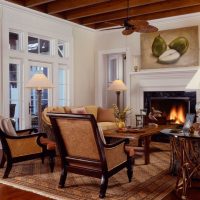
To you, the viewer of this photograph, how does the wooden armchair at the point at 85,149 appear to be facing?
facing away from the viewer and to the right of the viewer

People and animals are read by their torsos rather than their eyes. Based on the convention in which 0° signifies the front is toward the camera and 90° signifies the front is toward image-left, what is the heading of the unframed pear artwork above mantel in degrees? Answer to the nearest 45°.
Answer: approximately 45°

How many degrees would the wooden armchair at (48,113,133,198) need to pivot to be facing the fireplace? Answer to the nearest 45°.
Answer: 0° — it already faces it

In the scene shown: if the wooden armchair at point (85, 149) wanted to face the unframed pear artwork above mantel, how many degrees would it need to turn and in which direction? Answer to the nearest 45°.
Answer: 0° — it already faces it

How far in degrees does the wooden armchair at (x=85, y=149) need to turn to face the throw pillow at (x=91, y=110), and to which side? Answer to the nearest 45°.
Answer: approximately 45° to its left

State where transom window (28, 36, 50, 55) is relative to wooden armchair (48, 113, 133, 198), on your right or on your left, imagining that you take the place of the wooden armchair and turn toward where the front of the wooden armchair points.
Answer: on your left

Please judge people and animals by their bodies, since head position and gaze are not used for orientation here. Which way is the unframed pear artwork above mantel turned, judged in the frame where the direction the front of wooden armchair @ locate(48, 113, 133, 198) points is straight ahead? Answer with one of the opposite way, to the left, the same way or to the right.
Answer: the opposite way

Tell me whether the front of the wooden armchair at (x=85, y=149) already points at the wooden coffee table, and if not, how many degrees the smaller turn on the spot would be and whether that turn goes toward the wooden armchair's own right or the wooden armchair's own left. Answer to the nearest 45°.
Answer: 0° — it already faces it
